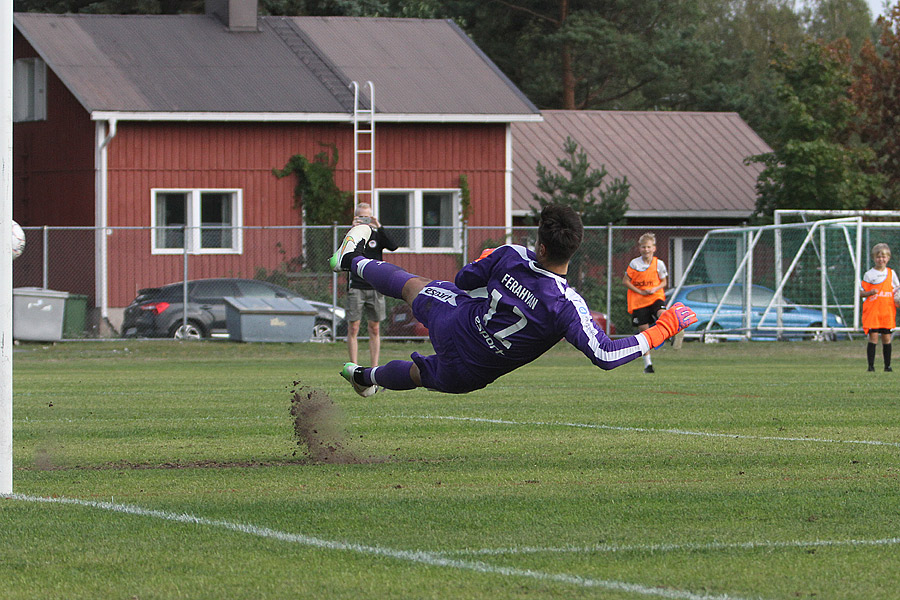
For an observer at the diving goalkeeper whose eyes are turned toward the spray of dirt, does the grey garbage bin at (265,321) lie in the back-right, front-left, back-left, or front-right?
front-right

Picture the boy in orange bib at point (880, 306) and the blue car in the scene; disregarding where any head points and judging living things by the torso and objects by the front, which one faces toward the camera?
the boy in orange bib

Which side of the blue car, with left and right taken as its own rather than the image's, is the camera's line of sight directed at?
right

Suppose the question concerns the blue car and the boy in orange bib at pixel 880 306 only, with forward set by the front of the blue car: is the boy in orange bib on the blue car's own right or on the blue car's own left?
on the blue car's own right

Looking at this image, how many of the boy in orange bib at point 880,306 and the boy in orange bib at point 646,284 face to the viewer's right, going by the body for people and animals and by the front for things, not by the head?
0

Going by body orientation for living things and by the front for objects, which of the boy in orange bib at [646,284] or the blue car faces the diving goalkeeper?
the boy in orange bib

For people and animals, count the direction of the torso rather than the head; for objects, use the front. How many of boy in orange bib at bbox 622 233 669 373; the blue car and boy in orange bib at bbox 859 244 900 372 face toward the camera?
2

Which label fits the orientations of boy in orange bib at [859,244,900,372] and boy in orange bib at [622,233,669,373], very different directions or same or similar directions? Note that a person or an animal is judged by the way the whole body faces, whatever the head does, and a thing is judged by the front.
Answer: same or similar directions

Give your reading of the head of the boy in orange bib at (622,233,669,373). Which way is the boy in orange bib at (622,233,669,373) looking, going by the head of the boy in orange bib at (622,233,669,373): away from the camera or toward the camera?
toward the camera

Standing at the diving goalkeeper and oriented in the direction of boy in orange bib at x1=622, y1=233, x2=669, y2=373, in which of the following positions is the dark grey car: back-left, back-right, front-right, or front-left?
front-left

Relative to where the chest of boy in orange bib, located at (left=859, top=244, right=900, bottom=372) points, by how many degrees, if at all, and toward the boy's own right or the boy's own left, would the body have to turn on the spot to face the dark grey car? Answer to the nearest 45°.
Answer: approximately 90° to the boy's own right

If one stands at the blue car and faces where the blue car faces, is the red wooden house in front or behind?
behind

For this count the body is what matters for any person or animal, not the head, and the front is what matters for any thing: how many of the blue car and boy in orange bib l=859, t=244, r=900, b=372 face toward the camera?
1

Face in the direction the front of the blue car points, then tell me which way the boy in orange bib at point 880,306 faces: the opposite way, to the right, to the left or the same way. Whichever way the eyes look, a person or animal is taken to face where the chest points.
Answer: to the right

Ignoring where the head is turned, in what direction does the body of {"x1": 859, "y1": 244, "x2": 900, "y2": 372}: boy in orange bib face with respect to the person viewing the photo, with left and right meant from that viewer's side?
facing the viewer

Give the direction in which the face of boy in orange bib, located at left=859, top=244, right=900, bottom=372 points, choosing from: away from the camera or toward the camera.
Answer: toward the camera
